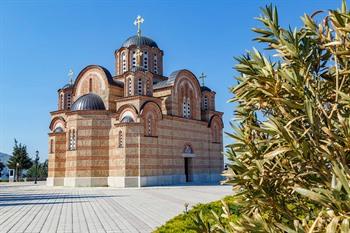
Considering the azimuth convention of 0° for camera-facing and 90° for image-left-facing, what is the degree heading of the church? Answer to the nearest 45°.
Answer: approximately 315°

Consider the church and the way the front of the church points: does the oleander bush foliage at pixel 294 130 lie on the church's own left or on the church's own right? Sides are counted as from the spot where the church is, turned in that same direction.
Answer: on the church's own right
